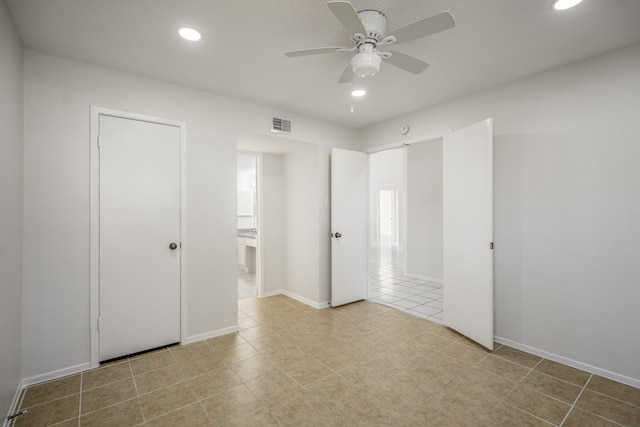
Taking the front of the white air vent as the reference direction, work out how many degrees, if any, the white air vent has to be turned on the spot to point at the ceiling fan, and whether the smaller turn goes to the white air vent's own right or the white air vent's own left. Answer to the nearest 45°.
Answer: approximately 45° to the white air vent's own right

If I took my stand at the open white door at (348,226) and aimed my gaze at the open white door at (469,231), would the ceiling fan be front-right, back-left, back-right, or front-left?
front-right

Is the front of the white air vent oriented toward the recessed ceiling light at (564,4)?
yes

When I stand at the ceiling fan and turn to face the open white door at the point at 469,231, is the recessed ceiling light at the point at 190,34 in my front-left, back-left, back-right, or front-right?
back-left

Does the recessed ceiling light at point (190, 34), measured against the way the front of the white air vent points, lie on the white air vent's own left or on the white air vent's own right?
on the white air vent's own right

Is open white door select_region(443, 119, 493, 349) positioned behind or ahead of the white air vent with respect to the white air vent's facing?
ahead

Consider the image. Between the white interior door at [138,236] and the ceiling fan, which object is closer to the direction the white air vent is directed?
the ceiling fan

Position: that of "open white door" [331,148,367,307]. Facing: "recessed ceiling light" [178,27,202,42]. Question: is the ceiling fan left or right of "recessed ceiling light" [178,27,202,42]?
left

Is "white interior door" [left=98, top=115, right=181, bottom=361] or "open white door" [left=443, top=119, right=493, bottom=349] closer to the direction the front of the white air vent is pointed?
the open white door

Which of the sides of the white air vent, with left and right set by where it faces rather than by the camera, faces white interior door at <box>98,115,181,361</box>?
right
